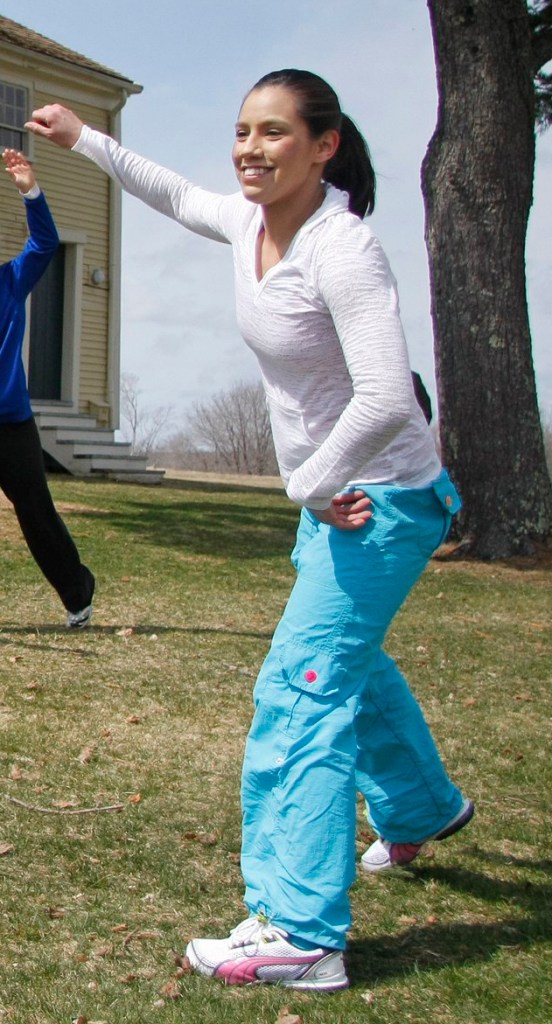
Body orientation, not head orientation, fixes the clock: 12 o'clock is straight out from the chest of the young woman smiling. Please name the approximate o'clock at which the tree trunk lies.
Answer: The tree trunk is roughly at 5 o'clock from the young woman smiling.

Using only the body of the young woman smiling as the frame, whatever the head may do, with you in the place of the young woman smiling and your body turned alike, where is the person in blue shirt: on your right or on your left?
on your right

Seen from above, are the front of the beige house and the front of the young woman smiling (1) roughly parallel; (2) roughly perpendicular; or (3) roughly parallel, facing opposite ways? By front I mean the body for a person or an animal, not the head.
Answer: roughly perpendicular

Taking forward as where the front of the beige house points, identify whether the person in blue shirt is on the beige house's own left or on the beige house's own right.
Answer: on the beige house's own right

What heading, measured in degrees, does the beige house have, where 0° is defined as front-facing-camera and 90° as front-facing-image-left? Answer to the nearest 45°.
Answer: approximately 315°
